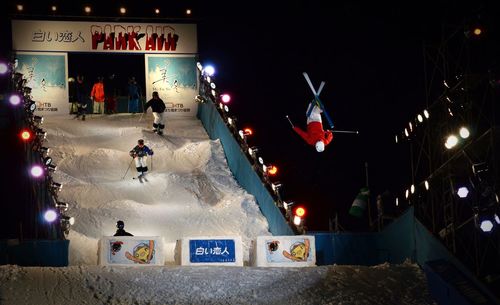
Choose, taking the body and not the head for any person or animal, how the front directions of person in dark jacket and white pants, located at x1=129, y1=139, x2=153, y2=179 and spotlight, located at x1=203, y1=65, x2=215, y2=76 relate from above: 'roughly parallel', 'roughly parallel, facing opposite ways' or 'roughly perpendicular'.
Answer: roughly parallel

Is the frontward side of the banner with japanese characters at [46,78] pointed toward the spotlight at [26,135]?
yes

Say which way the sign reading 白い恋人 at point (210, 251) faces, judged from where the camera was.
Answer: facing the viewer

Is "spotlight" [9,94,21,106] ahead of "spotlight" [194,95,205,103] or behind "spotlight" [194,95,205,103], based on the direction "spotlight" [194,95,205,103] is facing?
ahead

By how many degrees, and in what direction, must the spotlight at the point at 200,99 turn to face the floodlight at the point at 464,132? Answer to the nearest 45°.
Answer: approximately 45° to its left

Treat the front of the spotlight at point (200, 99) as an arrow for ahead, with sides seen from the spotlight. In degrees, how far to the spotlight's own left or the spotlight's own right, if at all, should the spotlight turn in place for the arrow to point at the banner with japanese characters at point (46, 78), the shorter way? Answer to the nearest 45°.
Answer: approximately 45° to the spotlight's own right

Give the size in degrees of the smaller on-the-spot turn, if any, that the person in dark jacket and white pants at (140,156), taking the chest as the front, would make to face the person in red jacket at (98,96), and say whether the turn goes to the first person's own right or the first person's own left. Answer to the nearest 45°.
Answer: approximately 180°

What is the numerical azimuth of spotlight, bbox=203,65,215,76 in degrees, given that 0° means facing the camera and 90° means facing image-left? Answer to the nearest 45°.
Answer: approximately 0°

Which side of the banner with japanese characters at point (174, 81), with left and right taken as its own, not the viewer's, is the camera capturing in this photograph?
front

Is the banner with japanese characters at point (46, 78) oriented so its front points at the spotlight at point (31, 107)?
yes

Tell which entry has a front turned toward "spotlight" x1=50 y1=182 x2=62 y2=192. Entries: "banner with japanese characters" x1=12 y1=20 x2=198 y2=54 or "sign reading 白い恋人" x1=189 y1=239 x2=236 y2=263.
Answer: the banner with japanese characters

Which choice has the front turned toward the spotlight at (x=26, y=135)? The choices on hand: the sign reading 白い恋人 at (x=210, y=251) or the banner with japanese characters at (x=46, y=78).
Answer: the banner with japanese characters
